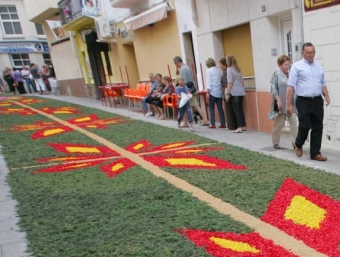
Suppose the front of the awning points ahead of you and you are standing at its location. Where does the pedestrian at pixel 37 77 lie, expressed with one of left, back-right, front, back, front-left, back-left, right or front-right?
right

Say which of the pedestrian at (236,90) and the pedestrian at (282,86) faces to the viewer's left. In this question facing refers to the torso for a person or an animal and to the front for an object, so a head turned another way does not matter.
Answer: the pedestrian at (236,90)

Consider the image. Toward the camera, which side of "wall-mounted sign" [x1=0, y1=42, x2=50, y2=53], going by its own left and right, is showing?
front

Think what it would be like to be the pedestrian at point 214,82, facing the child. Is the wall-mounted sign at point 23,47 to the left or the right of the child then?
right

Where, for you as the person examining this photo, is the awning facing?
facing the viewer and to the left of the viewer

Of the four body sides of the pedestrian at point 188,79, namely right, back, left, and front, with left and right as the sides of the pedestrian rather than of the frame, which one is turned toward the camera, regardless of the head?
left

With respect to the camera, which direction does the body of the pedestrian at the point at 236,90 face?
to the viewer's left
